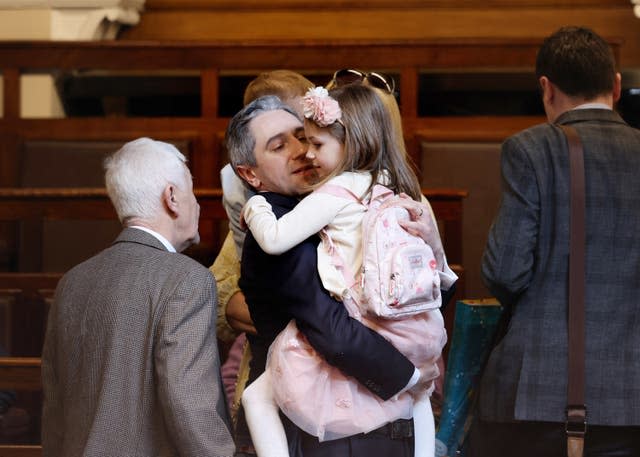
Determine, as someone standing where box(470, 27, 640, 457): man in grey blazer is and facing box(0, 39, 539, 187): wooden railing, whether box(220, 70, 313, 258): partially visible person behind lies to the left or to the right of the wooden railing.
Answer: left

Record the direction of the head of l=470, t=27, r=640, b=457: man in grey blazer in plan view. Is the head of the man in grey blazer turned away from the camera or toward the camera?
away from the camera

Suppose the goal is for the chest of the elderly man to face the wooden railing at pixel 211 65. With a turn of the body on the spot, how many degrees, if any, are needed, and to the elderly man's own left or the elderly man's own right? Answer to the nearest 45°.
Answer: approximately 45° to the elderly man's own left

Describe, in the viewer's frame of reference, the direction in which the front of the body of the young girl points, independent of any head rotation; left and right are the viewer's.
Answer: facing to the left of the viewer

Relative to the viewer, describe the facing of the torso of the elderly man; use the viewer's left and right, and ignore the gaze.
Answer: facing away from the viewer and to the right of the viewer

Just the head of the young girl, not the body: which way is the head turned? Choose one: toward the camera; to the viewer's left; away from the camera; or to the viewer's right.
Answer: to the viewer's left

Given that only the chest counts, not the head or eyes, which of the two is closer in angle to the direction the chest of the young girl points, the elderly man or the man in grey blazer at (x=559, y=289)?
the elderly man

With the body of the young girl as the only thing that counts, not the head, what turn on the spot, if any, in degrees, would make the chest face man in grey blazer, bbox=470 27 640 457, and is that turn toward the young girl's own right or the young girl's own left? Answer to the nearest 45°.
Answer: approximately 135° to the young girl's own right

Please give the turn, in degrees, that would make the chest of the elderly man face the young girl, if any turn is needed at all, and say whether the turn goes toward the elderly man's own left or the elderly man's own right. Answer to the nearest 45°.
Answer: approximately 45° to the elderly man's own right
